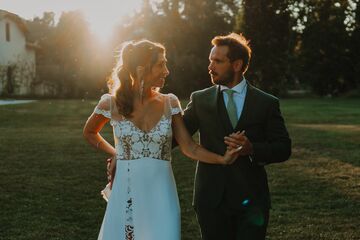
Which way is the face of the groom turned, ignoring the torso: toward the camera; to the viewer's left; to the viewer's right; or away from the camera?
to the viewer's left

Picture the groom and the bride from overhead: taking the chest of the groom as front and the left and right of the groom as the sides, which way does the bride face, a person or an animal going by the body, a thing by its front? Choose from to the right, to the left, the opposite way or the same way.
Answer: the same way

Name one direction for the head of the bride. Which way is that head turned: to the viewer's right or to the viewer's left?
to the viewer's right

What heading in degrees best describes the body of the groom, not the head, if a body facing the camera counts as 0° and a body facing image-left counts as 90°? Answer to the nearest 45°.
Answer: approximately 0°

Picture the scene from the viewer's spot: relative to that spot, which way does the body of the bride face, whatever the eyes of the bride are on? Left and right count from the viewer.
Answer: facing the viewer

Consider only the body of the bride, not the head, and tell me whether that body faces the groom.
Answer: no

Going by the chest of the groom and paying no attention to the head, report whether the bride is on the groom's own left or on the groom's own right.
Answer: on the groom's own right

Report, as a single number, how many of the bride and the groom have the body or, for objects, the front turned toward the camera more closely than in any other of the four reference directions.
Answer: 2
